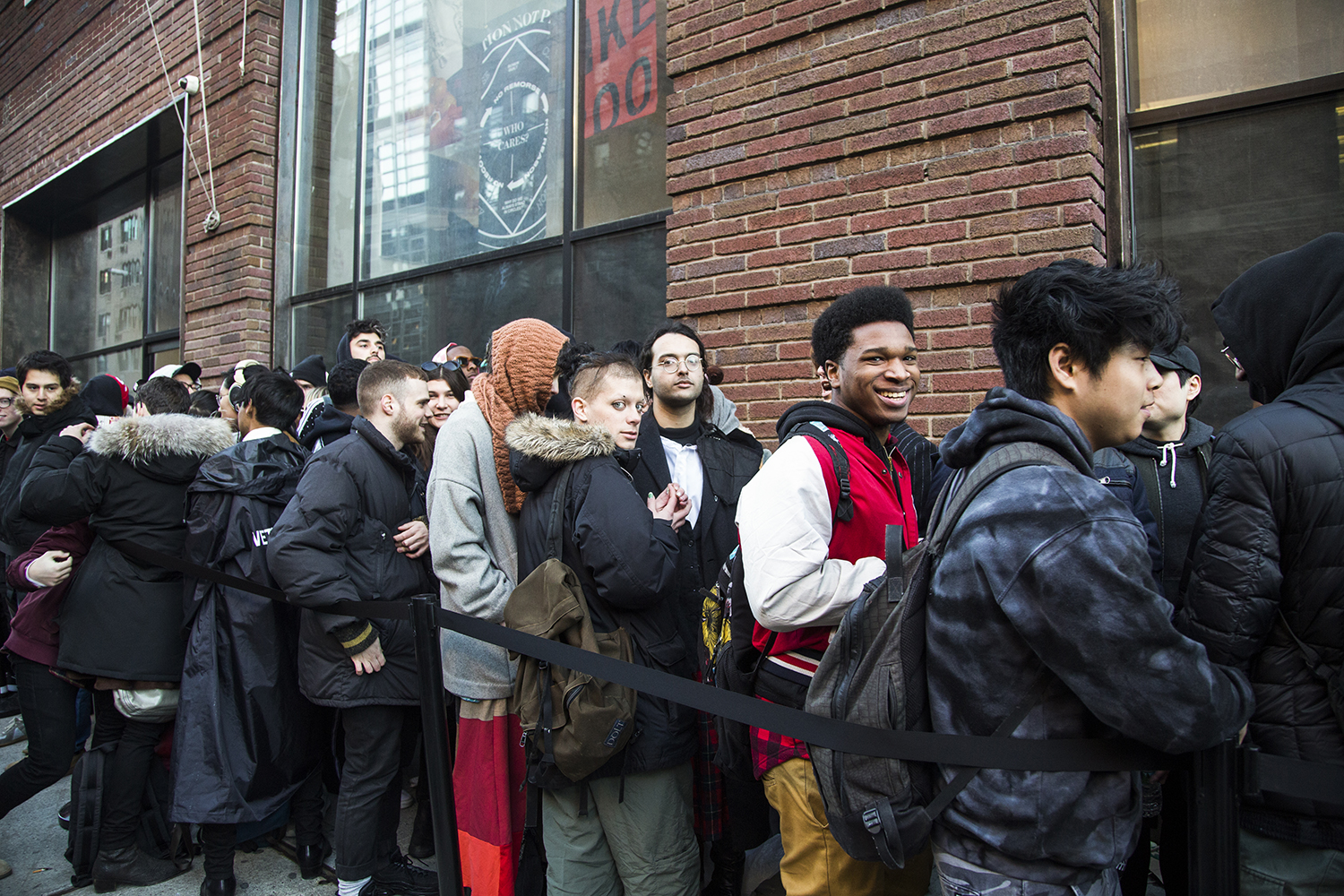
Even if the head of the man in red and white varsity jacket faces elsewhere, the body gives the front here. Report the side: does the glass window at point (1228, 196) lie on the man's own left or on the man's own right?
on the man's own left

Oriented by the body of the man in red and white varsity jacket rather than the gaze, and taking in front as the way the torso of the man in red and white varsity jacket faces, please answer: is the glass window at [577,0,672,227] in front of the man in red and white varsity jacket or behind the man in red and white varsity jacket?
behind

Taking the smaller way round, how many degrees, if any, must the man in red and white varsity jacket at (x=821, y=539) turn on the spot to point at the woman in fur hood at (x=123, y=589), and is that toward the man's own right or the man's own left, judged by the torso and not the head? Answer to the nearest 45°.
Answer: approximately 135° to the man's own right

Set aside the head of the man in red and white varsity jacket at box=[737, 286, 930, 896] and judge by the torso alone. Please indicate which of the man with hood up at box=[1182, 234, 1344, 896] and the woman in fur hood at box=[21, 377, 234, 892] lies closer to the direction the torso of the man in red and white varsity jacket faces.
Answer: the man with hood up

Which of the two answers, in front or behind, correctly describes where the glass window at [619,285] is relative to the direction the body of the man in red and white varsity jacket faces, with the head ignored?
behind

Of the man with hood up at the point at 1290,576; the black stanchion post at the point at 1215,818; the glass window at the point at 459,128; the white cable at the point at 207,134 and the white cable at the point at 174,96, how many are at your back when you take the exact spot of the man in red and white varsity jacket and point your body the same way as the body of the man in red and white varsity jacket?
3

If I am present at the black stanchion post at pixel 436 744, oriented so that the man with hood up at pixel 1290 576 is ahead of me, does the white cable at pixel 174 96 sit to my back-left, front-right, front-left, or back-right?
back-left

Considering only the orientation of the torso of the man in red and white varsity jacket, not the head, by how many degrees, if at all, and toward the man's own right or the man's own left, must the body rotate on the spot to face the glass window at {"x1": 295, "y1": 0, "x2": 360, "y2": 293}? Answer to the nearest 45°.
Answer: approximately 180°

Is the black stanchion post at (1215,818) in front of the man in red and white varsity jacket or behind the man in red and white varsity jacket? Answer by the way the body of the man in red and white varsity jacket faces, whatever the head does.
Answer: in front

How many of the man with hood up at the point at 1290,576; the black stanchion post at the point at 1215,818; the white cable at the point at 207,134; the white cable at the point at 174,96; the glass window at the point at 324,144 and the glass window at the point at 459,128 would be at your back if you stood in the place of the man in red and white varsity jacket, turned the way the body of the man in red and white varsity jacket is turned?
4

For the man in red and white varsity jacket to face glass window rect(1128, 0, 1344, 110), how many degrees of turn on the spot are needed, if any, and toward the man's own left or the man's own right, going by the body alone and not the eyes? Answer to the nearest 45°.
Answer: approximately 90° to the man's own left
